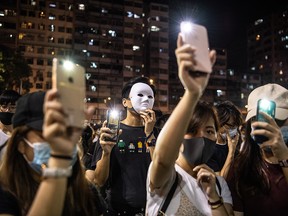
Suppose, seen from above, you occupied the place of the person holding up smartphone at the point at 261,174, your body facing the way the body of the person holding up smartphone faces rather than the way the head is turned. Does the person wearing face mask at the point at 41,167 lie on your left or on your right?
on your right

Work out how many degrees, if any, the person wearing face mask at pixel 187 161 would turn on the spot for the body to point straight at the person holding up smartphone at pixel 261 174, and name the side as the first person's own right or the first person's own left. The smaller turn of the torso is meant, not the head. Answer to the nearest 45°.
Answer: approximately 90° to the first person's own left

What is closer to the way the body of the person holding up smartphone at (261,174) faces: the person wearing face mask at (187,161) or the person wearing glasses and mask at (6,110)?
the person wearing face mask

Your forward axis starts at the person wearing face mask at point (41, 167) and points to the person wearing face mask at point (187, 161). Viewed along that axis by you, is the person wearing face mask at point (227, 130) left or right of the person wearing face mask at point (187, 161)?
left

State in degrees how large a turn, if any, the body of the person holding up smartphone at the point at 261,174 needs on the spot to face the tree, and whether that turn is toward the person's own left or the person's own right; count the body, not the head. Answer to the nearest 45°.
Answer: approximately 135° to the person's own right

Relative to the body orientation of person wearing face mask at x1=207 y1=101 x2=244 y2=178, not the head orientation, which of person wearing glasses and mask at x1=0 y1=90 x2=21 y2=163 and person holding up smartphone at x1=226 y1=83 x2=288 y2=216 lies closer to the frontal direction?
the person holding up smartphone

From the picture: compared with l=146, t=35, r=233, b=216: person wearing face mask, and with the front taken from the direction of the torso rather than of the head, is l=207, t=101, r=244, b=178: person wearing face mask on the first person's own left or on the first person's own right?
on the first person's own left

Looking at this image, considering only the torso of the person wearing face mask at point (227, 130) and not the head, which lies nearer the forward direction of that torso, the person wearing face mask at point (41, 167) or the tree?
the person wearing face mask

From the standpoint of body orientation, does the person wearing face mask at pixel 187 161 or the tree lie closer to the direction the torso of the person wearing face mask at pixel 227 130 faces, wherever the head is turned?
the person wearing face mask
